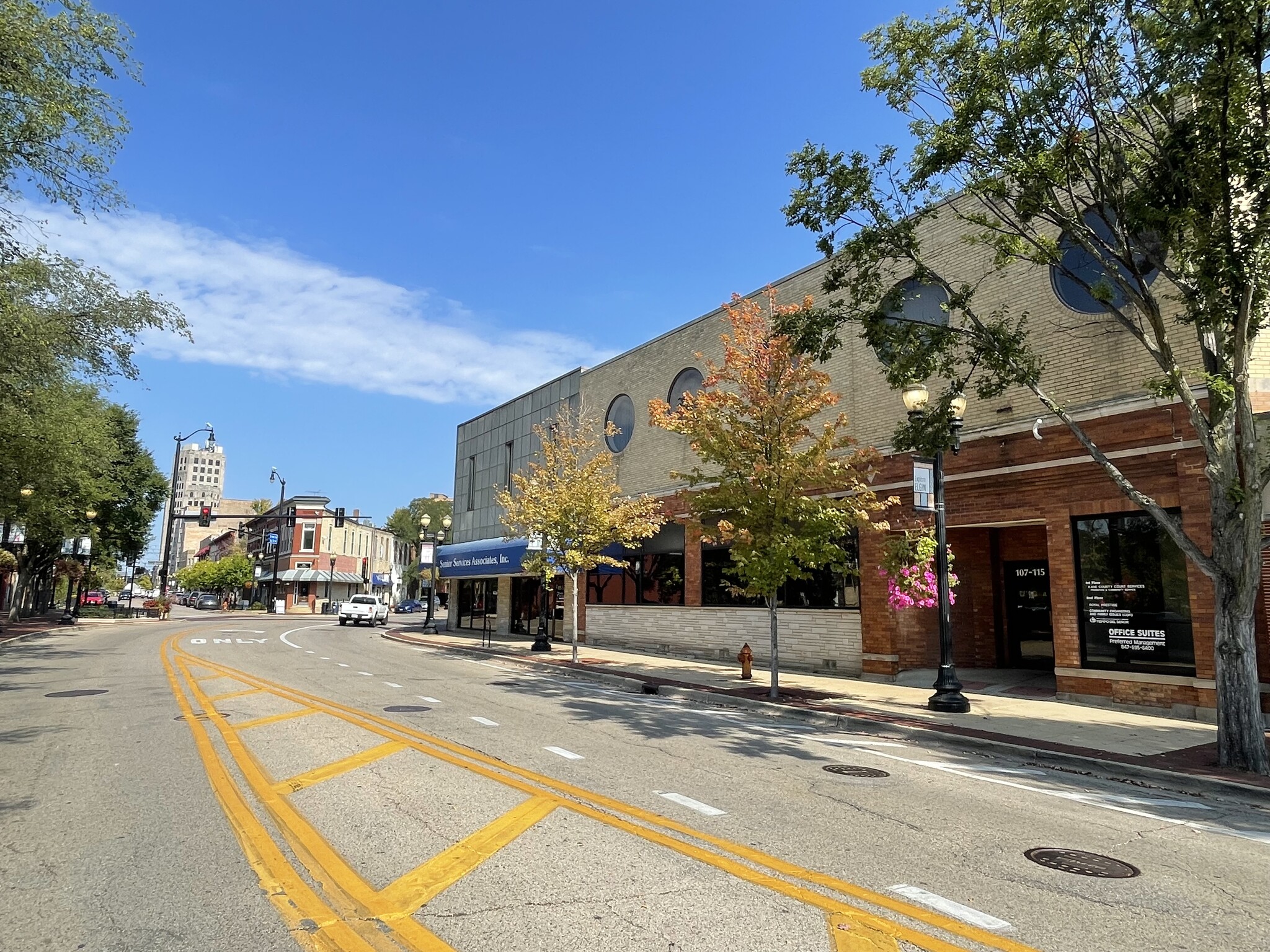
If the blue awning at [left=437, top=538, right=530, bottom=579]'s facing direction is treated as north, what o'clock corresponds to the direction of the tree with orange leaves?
The tree with orange leaves is roughly at 10 o'clock from the blue awning.

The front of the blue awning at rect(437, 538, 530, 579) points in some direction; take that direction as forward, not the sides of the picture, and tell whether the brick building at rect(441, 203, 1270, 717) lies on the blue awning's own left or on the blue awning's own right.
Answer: on the blue awning's own left

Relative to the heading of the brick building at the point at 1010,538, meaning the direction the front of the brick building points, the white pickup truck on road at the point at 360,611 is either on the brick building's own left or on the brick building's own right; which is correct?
on the brick building's own right

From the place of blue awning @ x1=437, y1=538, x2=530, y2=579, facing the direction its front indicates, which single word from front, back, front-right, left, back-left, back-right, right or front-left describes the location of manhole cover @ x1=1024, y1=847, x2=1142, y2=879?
front-left

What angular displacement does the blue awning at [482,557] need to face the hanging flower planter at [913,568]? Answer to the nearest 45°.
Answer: approximately 45° to its left

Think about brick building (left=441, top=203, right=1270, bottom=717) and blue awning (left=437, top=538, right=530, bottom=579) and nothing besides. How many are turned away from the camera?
0

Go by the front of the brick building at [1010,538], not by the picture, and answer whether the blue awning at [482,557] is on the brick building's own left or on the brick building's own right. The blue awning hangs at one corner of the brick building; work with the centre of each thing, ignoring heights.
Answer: on the brick building's own right

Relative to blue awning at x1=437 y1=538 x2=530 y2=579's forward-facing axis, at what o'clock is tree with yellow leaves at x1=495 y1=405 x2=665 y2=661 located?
The tree with yellow leaves is roughly at 10 o'clock from the blue awning.

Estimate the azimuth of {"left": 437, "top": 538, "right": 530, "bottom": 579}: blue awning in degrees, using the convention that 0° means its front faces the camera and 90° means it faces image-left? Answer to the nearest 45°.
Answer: approximately 45°

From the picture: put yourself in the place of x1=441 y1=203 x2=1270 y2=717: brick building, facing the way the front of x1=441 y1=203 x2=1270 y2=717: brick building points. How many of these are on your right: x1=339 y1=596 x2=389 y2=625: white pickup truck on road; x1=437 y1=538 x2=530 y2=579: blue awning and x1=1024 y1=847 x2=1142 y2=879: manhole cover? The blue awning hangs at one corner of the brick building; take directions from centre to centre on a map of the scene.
2

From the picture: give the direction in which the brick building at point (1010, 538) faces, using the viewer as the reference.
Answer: facing the viewer and to the left of the viewer
